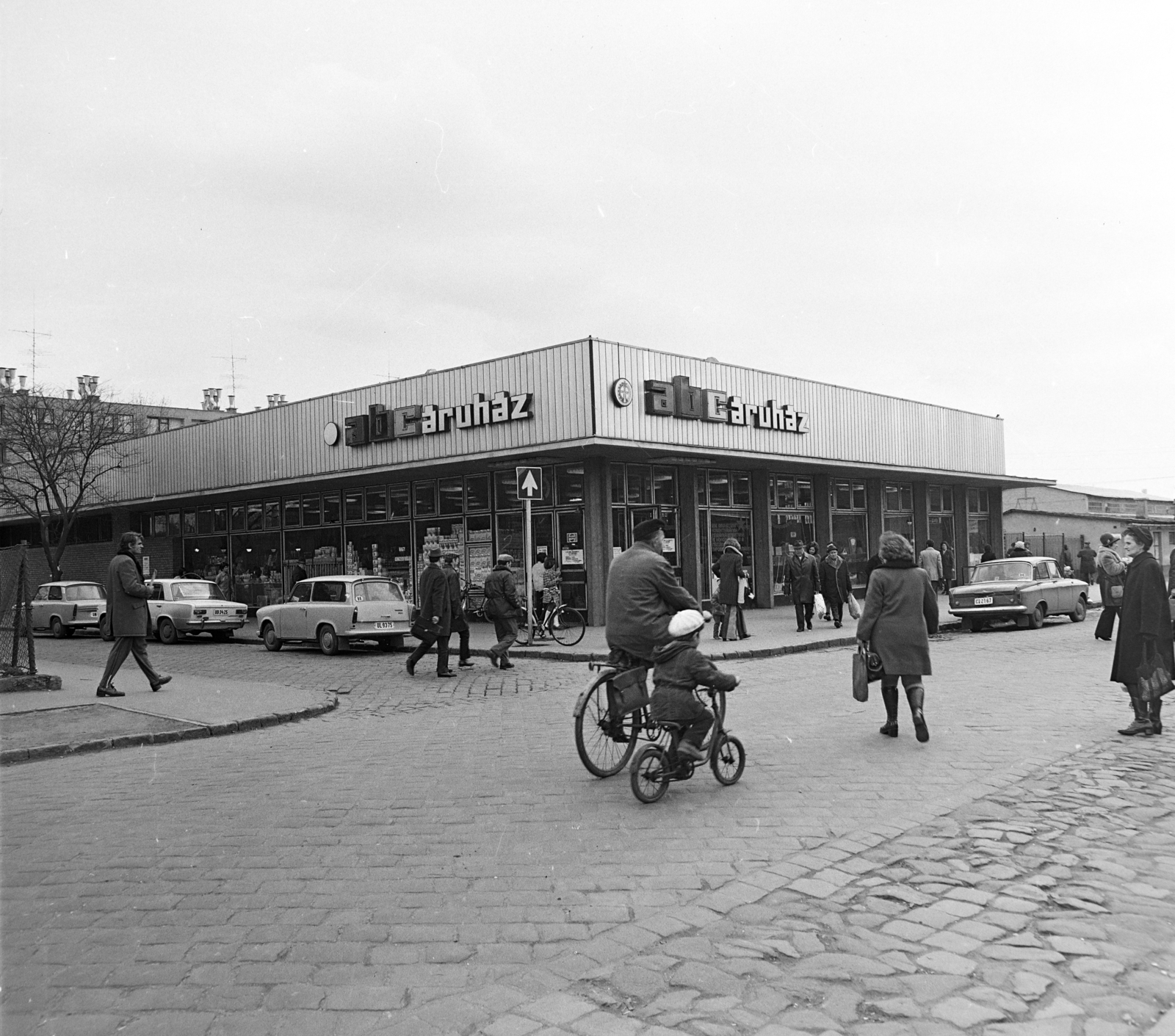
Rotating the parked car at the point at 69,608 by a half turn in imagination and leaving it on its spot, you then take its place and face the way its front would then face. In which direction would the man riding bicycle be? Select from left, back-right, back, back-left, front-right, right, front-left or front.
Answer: front-right

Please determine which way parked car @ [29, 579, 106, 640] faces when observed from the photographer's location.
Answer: facing away from the viewer and to the left of the viewer

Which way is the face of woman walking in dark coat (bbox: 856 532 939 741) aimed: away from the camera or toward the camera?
away from the camera

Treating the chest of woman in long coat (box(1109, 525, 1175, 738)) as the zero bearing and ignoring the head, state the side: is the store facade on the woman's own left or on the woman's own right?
on the woman's own right

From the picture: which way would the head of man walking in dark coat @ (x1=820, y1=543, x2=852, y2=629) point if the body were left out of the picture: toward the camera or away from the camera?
toward the camera

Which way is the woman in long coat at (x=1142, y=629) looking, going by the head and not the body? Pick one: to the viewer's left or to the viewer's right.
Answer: to the viewer's left

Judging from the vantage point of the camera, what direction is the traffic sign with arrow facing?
facing the viewer

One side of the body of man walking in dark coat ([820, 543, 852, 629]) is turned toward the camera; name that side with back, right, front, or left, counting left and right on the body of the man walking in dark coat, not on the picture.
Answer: front

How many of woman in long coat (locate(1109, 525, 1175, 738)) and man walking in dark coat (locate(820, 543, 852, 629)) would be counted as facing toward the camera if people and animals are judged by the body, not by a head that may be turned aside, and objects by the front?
1
